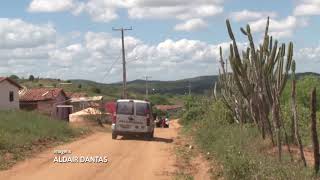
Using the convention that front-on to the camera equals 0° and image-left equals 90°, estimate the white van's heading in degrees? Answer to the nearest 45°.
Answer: approximately 180°

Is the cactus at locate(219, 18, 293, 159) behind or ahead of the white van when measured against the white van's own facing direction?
behind
